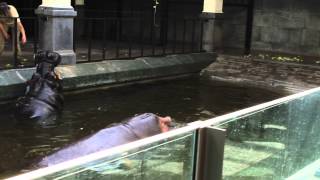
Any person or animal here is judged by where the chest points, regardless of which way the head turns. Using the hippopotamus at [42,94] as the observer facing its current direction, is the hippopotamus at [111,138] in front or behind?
behind

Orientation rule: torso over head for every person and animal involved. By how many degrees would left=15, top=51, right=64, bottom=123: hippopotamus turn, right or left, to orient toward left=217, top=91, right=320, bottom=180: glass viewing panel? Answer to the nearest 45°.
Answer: approximately 180°

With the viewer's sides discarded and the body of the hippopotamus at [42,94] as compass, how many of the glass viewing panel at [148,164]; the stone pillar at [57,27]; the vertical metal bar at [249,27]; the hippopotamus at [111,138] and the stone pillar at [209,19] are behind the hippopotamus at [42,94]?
2

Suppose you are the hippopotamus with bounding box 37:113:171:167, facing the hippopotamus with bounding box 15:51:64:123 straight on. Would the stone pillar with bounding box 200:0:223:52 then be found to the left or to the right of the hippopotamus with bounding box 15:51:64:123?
right

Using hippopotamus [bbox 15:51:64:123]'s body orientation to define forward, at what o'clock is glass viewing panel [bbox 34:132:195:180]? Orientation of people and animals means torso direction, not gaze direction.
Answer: The glass viewing panel is roughly at 6 o'clock from the hippopotamus.

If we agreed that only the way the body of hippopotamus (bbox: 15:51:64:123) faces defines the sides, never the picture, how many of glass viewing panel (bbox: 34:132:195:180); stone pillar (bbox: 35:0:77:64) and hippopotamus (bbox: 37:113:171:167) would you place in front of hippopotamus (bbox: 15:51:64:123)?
1

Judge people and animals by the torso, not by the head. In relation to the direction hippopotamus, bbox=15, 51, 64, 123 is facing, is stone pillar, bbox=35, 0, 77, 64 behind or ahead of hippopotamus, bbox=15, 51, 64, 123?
ahead

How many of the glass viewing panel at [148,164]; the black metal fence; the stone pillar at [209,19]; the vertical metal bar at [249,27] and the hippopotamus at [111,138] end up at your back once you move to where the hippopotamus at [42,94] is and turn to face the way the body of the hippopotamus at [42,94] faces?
2

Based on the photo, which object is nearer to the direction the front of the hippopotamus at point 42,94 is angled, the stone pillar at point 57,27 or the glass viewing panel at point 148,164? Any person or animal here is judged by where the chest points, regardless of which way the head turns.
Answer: the stone pillar

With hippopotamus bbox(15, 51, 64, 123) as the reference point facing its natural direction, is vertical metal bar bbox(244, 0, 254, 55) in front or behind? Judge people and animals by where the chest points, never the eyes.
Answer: in front

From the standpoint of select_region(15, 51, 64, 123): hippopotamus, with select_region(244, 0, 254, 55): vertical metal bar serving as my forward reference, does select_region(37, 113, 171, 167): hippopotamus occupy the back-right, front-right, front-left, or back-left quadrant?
back-right

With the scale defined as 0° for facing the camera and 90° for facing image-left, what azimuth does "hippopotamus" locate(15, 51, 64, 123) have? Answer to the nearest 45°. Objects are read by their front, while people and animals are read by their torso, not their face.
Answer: approximately 180°
